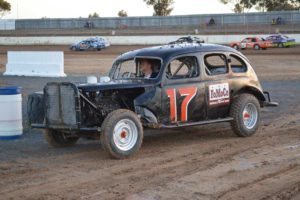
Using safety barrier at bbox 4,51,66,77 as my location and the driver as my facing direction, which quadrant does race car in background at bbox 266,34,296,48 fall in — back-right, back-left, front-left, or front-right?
back-left

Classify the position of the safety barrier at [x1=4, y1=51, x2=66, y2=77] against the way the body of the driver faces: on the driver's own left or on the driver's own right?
on the driver's own right

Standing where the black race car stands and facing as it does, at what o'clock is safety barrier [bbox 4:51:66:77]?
The safety barrier is roughly at 4 o'clock from the black race car.

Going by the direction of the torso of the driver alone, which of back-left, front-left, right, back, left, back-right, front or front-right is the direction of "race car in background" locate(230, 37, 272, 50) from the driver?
back-right

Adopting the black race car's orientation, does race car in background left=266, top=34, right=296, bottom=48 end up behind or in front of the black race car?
behind

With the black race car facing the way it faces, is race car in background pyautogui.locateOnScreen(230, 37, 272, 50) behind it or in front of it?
behind

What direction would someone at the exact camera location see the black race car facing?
facing the viewer and to the left of the viewer

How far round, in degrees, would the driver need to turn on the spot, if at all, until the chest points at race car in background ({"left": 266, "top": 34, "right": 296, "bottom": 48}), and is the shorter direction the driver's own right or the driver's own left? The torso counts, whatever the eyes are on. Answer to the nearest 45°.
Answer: approximately 135° to the driver's own right
